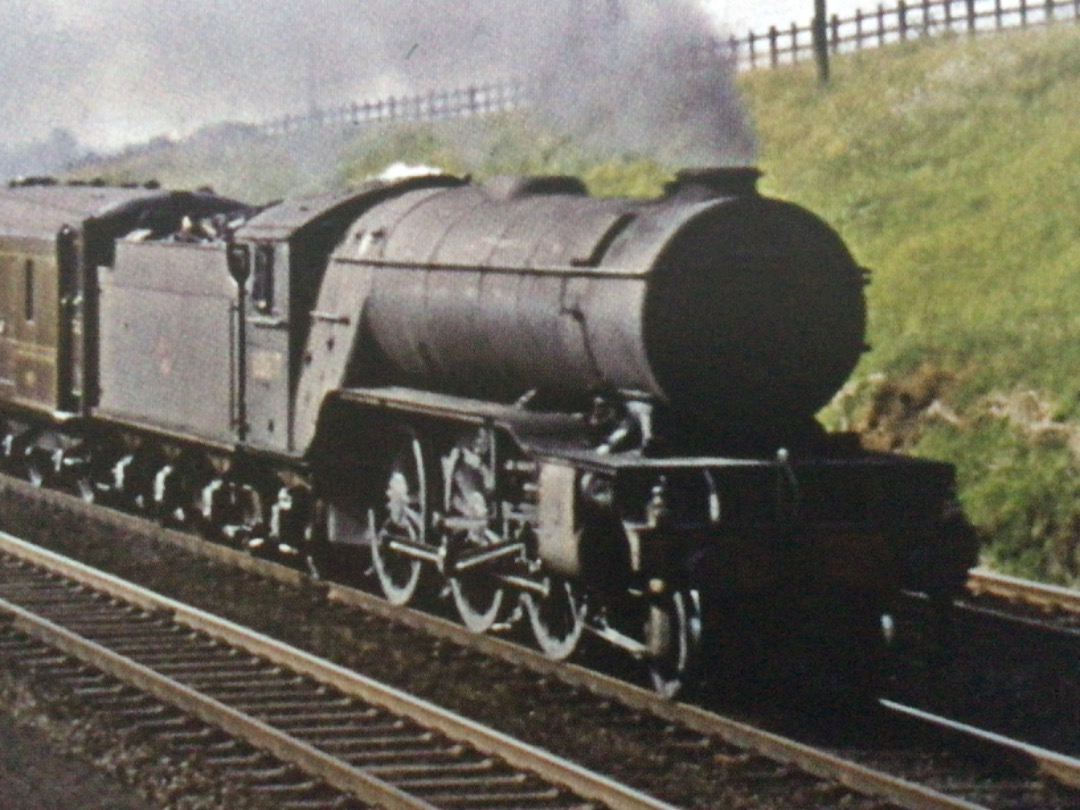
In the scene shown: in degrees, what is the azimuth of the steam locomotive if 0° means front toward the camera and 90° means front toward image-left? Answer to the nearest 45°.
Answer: approximately 315°
